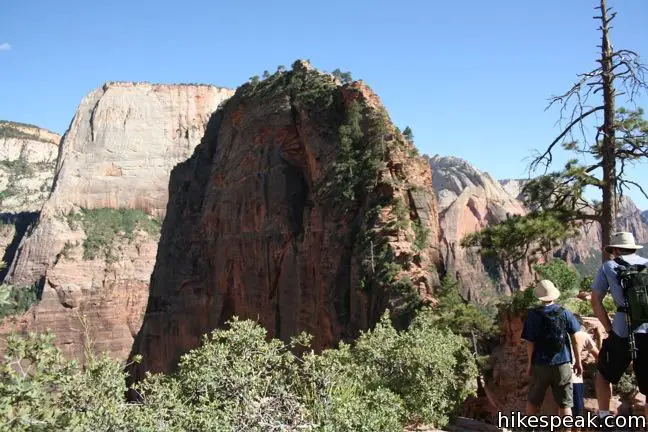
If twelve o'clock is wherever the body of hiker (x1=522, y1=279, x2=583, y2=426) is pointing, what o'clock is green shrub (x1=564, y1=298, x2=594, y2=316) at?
The green shrub is roughly at 12 o'clock from the hiker.

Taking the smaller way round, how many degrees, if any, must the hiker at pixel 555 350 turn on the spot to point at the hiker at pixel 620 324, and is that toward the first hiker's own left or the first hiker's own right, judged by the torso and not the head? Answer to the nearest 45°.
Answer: approximately 135° to the first hiker's own right

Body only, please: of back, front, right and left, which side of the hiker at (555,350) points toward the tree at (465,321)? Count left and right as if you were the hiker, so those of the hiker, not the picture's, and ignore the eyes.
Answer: front

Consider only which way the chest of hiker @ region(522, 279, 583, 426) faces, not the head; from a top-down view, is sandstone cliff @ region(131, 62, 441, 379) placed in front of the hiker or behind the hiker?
in front

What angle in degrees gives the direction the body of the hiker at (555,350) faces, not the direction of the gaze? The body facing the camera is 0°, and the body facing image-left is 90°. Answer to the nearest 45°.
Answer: approximately 180°

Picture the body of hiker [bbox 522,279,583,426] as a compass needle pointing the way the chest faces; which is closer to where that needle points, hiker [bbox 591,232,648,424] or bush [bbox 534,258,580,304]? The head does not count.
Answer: the bush

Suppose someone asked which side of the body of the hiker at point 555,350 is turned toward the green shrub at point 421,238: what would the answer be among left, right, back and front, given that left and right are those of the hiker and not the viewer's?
front

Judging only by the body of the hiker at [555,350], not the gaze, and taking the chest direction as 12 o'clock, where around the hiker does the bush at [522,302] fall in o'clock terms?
The bush is roughly at 12 o'clock from the hiker.

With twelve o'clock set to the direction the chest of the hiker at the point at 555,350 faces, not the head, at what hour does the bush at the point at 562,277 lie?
The bush is roughly at 12 o'clock from the hiker.
